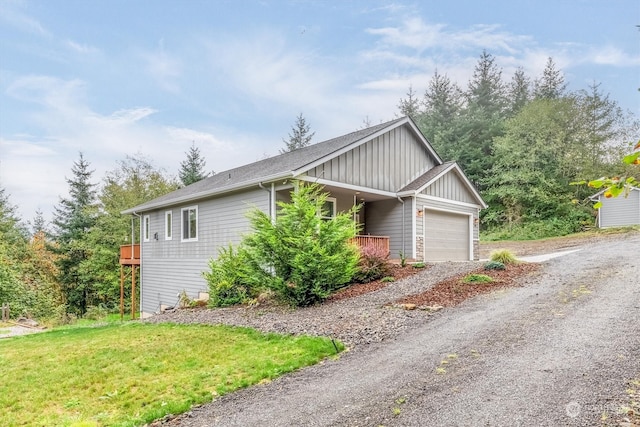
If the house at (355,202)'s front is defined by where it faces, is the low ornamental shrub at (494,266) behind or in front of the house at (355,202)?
in front

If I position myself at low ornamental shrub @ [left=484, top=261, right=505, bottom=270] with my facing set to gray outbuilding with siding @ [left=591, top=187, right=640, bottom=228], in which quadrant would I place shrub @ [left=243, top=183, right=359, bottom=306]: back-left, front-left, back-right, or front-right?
back-left

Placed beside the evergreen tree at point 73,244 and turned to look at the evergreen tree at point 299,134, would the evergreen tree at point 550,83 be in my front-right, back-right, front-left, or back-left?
front-right

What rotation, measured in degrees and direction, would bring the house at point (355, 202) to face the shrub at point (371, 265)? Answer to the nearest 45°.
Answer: approximately 45° to its right

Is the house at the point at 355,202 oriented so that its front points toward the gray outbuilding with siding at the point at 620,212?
no

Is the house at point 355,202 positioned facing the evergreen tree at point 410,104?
no

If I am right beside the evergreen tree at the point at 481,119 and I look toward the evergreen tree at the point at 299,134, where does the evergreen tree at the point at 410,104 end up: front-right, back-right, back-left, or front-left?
front-right

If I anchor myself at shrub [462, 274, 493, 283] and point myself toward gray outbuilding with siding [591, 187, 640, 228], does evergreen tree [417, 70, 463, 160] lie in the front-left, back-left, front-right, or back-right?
front-left

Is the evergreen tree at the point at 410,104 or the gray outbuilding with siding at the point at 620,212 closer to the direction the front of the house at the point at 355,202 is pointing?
the gray outbuilding with siding

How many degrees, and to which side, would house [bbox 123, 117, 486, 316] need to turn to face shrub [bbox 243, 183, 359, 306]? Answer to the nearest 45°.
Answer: approximately 45° to its right

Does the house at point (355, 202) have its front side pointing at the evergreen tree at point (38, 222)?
no

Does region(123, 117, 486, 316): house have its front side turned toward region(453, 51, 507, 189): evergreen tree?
no

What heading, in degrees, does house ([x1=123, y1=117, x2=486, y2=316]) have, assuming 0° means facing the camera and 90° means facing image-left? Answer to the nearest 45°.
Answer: approximately 315°
